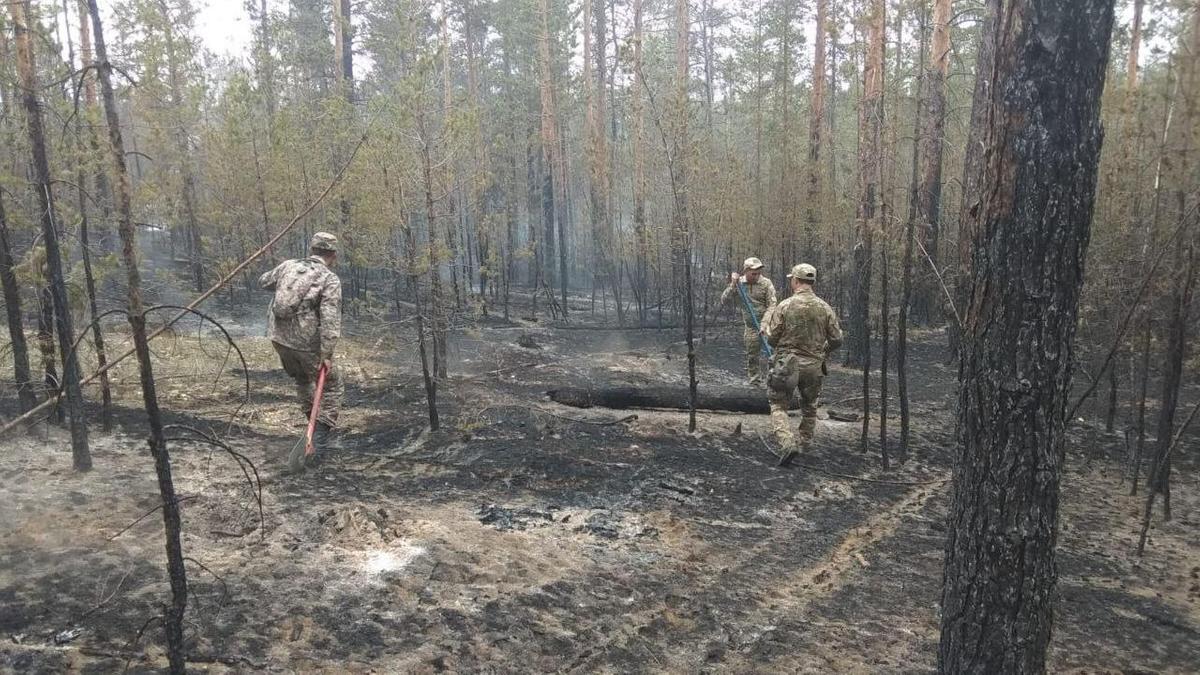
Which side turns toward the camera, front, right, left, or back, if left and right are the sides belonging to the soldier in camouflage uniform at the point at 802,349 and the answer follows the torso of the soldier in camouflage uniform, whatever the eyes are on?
back

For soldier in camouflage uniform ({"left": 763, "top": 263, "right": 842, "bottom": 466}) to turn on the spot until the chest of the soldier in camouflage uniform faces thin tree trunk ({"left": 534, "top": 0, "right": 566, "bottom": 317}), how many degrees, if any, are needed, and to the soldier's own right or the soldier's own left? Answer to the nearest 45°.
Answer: approximately 45° to the soldier's own left

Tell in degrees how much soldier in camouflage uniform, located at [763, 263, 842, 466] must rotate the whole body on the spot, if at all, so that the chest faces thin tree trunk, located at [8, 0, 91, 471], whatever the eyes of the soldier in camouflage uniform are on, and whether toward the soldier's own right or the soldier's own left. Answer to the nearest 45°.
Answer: approximately 135° to the soldier's own left

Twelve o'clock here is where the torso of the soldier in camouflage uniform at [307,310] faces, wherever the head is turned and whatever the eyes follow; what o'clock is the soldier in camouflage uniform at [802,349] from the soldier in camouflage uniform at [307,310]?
the soldier in camouflage uniform at [802,349] is roughly at 2 o'clock from the soldier in camouflage uniform at [307,310].

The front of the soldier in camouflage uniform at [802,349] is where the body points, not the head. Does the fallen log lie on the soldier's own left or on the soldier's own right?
on the soldier's own left

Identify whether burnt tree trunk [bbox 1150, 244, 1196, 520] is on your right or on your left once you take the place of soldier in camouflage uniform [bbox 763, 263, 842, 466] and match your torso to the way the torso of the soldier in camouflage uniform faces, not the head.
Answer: on your right

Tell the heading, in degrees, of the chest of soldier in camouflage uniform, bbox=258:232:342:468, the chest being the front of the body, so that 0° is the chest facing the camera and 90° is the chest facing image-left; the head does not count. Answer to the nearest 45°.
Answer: approximately 225°

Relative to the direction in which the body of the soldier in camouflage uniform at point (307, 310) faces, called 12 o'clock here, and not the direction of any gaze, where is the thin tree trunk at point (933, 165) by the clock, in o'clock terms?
The thin tree trunk is roughly at 1 o'clock from the soldier in camouflage uniform.
